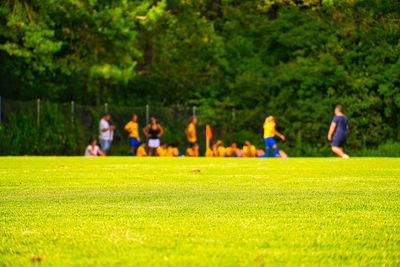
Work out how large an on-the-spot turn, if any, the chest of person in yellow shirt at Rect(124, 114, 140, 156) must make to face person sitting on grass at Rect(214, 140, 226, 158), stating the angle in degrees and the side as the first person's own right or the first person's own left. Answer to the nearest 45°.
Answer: approximately 45° to the first person's own left

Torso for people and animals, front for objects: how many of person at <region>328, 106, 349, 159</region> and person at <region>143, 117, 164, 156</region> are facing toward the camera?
1

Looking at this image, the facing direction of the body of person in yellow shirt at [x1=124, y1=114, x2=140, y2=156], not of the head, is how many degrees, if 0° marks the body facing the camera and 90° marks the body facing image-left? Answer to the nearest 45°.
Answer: approximately 315°

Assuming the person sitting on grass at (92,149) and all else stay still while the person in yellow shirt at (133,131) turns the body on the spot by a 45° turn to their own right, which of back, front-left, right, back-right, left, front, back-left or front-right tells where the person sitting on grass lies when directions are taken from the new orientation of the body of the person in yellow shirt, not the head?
front-right

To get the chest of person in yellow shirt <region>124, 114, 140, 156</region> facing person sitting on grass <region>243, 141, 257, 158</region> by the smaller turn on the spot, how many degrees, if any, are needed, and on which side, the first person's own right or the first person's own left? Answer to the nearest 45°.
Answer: approximately 45° to the first person's own left

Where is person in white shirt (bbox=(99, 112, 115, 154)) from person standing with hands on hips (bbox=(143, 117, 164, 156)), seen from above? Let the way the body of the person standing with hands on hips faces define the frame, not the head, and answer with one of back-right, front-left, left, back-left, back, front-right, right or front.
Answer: right

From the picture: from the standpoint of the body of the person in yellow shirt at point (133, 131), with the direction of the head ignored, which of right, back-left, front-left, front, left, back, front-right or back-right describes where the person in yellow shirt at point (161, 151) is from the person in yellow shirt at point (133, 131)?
front-left

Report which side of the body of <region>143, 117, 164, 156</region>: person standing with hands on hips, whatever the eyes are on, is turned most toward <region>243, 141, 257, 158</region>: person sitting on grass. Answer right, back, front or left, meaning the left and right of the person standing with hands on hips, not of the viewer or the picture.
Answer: left

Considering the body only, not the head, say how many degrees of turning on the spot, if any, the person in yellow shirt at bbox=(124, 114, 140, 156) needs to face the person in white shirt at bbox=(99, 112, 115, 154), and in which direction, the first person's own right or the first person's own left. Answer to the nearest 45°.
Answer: approximately 135° to the first person's own right
